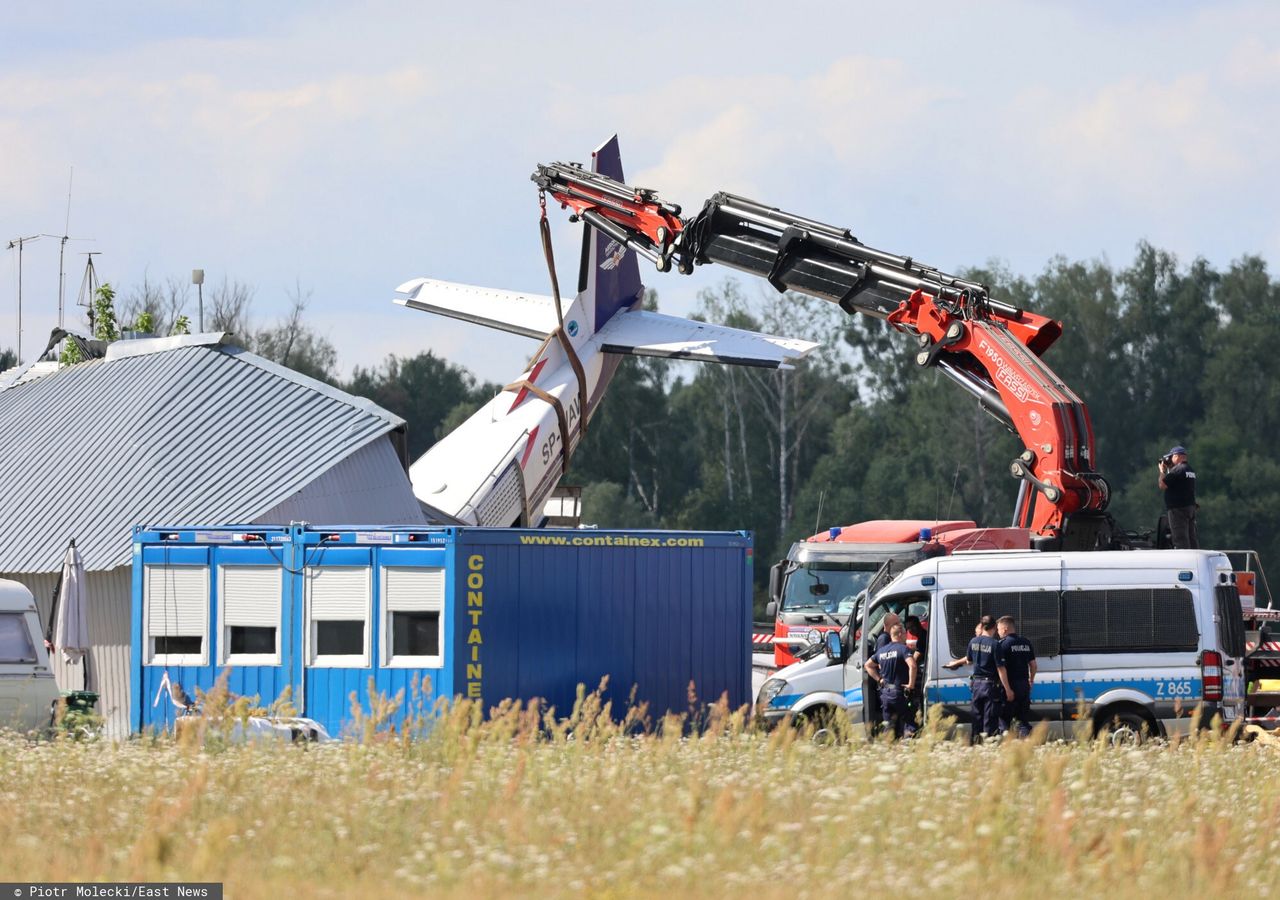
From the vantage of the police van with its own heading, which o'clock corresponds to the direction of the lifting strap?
The lifting strap is roughly at 2 o'clock from the police van.

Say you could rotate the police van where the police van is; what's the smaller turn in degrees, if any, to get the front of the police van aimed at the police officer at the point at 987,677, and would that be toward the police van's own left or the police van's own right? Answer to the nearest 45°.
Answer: approximately 45° to the police van's own left

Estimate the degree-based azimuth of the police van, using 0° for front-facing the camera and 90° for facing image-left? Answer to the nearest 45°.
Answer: approximately 90°

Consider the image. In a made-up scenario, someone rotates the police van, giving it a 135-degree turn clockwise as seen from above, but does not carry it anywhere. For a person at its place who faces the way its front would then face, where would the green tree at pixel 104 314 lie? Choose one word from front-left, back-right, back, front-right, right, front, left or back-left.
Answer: left

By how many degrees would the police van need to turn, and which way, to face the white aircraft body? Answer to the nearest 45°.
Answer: approximately 45° to its right
